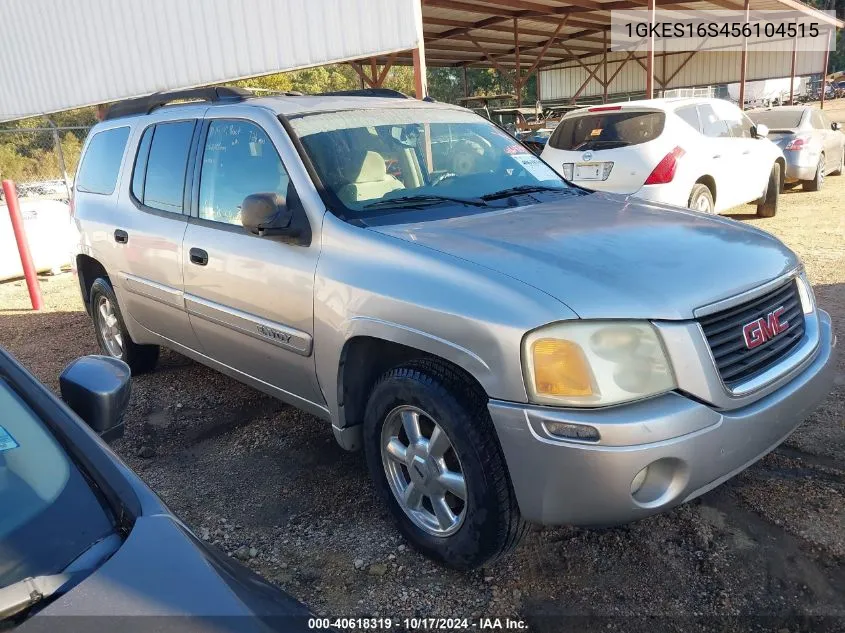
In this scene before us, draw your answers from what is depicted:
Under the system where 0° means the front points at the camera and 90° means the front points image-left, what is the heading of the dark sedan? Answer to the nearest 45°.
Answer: approximately 315°

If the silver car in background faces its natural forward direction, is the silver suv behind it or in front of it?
behind

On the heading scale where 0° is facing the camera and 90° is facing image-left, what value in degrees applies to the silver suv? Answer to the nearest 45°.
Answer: approximately 315°

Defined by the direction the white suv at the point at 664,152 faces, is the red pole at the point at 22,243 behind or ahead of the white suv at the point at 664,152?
behind

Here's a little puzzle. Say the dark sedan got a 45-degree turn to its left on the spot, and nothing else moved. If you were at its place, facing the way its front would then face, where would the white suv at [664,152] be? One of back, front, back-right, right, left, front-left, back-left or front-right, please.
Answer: front-left

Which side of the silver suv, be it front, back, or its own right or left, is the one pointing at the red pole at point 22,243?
back

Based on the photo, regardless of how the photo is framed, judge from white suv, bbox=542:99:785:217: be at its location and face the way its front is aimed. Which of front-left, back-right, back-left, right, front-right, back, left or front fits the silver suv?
back-right

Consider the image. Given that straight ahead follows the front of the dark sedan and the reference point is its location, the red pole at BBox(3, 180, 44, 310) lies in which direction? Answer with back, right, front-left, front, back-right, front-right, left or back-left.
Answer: back-left

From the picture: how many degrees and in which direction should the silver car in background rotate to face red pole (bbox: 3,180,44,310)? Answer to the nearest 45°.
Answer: approximately 180°

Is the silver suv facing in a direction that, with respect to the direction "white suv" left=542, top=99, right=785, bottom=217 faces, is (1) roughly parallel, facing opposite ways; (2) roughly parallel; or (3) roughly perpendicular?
roughly perpendicular

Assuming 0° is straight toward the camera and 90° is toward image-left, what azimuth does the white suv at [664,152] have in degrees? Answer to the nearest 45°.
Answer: approximately 225°

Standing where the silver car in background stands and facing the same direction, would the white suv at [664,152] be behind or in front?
behind

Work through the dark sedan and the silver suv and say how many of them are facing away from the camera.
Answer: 0
